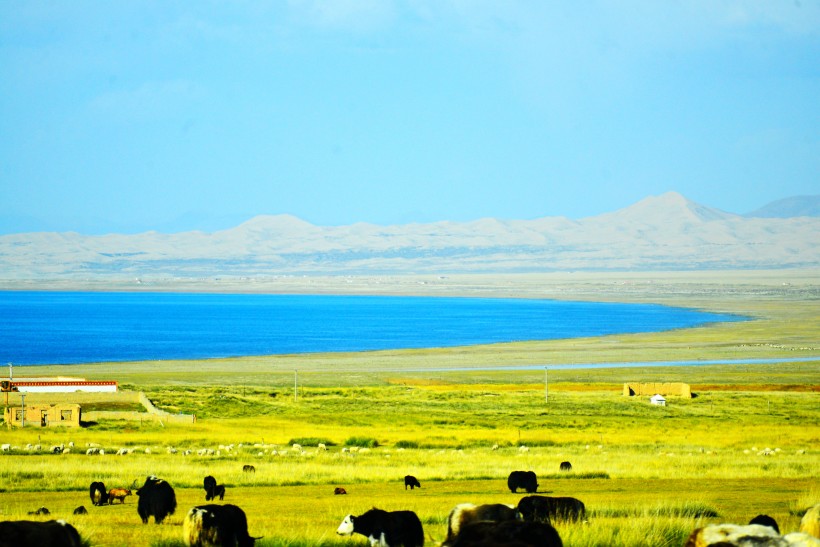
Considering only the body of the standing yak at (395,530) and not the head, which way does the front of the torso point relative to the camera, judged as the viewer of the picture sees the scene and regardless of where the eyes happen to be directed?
to the viewer's left

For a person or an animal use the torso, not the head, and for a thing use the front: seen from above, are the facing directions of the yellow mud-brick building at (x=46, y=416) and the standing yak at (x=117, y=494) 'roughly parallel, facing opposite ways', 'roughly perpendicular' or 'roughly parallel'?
roughly perpendicular

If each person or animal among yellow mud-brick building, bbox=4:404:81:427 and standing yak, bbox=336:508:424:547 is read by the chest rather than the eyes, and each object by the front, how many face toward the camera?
1

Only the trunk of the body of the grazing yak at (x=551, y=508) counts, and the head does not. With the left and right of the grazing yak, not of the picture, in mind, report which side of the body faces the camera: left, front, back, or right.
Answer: left

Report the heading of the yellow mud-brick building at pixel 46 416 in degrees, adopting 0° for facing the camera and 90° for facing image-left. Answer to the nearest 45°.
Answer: approximately 0°
